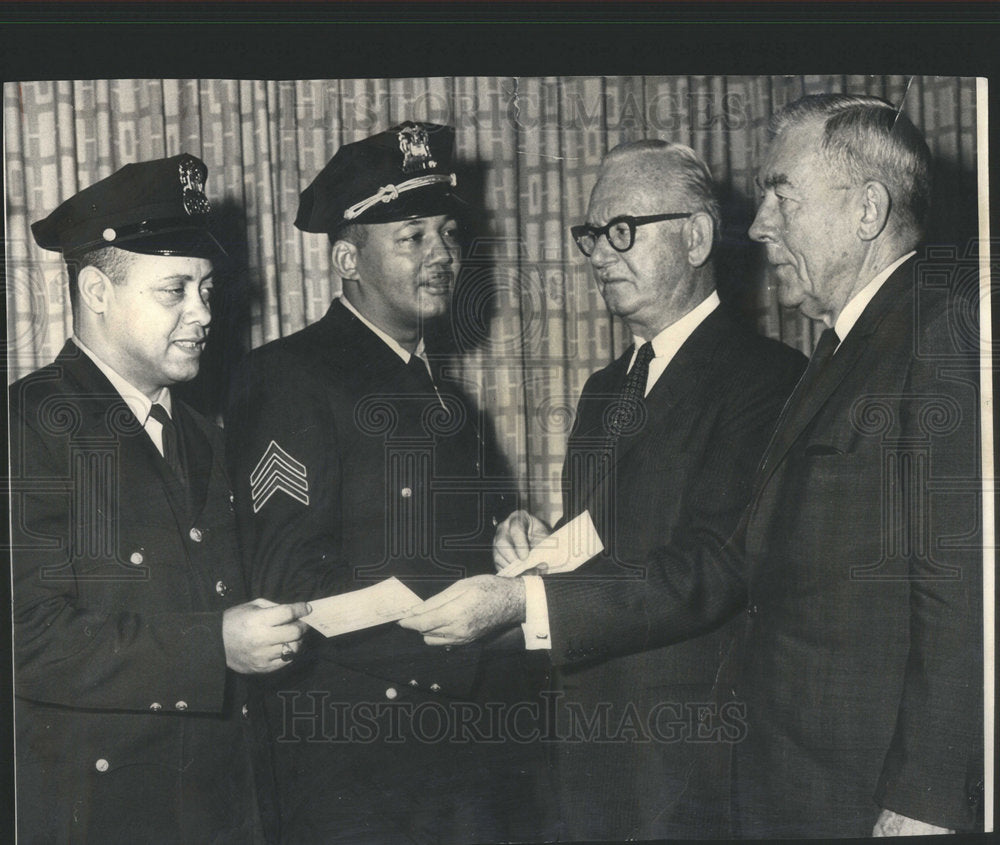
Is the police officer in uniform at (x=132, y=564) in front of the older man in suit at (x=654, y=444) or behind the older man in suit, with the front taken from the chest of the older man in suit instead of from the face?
in front

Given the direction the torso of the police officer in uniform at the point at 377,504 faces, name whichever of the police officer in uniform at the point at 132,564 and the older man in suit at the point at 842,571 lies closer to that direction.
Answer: the older man in suit

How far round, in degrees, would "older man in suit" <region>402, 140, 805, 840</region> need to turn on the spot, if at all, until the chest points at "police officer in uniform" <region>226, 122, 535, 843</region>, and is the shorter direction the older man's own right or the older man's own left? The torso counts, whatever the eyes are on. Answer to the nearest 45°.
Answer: approximately 45° to the older man's own right

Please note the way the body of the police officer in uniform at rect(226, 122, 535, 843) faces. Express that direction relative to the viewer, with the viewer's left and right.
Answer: facing the viewer and to the right of the viewer

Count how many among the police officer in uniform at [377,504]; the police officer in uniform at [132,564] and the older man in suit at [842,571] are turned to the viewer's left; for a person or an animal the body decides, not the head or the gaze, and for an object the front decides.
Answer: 1

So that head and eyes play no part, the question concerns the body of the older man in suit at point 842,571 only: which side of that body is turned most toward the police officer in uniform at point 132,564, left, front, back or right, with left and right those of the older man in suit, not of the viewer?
front

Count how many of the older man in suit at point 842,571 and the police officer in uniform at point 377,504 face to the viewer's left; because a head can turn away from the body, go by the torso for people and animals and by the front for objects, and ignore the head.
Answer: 1

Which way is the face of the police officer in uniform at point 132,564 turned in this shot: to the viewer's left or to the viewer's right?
to the viewer's right

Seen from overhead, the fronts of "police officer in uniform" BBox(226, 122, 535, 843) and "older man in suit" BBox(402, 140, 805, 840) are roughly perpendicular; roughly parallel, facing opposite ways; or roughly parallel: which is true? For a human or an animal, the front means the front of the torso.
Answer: roughly perpendicular

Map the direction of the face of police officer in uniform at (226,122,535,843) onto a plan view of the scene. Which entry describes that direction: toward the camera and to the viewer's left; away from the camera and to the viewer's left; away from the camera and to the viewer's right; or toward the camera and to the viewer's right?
toward the camera and to the viewer's right

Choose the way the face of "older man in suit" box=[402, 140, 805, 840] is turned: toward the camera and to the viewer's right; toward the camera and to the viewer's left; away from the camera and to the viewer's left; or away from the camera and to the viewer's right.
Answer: toward the camera and to the viewer's left

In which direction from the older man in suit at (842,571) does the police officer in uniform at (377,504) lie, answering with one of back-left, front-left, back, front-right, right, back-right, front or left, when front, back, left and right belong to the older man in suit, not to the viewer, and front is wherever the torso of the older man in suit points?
front

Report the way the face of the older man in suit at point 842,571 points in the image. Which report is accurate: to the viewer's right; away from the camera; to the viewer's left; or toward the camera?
to the viewer's left

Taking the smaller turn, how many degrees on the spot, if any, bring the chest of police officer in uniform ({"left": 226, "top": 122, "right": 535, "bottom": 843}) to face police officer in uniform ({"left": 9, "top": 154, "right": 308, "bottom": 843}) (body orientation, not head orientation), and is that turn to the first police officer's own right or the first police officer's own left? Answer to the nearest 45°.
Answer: approximately 135° to the first police officer's own right

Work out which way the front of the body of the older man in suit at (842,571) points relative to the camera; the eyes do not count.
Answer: to the viewer's left

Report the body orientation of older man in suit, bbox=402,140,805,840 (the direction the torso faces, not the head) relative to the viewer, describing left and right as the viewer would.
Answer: facing the viewer and to the left of the viewer

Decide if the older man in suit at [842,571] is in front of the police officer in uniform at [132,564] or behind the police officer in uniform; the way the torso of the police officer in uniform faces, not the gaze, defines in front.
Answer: in front
